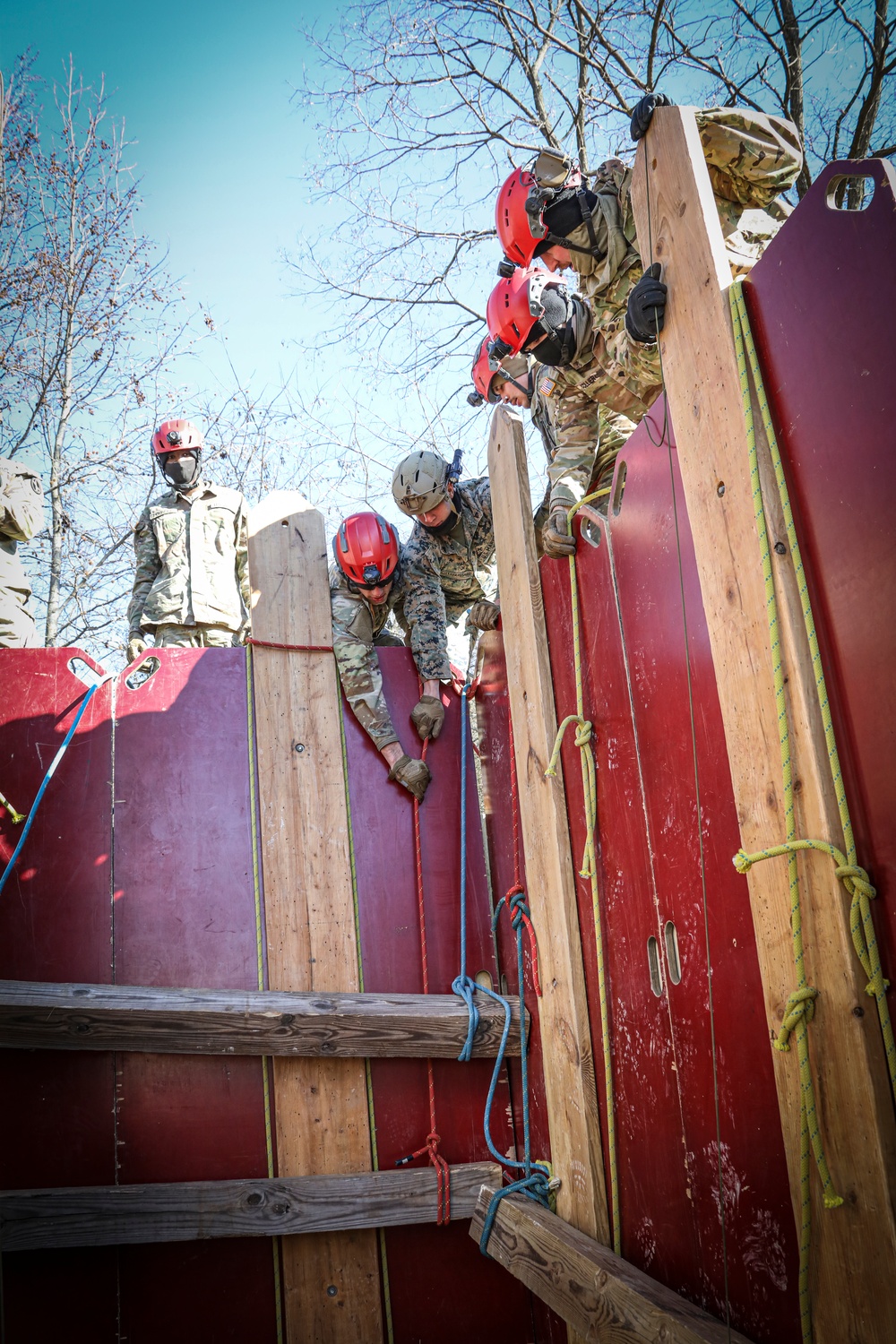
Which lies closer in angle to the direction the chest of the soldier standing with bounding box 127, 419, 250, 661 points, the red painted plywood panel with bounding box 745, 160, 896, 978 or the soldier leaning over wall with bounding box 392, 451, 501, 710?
the red painted plywood panel

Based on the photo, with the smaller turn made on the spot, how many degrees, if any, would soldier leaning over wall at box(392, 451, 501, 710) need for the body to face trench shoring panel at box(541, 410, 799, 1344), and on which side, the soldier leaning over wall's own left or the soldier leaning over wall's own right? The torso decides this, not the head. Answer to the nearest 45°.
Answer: approximately 45° to the soldier leaning over wall's own left
